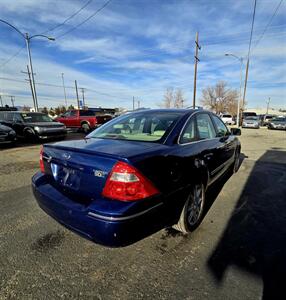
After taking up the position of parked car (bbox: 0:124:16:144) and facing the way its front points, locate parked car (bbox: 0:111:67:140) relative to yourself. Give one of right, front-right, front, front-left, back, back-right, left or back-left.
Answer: left

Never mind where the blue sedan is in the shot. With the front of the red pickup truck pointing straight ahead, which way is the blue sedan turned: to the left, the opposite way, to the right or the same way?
to the right

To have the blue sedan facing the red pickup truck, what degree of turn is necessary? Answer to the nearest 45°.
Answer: approximately 45° to its left

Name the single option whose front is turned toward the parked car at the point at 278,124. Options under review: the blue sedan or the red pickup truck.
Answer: the blue sedan

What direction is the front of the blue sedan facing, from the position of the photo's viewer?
facing away from the viewer and to the right of the viewer

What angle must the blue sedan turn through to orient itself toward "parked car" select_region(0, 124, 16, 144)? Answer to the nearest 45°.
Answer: approximately 90° to its left

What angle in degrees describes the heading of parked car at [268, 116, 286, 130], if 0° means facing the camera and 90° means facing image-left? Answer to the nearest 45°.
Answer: approximately 45°
